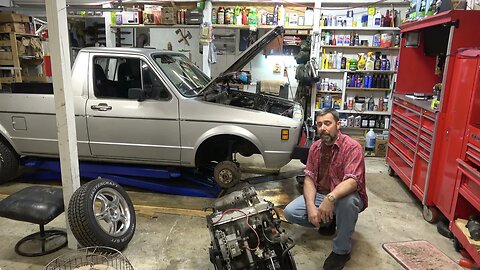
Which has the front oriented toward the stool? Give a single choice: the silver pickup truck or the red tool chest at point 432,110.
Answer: the red tool chest

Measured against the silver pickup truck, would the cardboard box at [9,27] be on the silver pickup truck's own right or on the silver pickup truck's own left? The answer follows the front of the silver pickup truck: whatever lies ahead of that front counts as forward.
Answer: on the silver pickup truck's own left

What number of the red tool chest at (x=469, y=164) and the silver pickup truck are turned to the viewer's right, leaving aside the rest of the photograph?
1

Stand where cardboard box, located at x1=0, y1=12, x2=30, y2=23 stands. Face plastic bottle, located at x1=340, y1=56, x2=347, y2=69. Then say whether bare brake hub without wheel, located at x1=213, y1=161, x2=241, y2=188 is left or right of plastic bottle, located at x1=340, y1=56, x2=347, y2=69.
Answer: right

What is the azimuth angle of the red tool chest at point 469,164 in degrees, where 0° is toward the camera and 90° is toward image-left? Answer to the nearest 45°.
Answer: approximately 45°

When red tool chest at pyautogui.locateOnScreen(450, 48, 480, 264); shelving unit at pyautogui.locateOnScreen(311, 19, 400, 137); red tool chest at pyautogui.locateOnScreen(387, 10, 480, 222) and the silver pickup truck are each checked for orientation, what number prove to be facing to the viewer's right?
1

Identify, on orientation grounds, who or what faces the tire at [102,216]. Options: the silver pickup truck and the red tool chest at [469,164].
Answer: the red tool chest

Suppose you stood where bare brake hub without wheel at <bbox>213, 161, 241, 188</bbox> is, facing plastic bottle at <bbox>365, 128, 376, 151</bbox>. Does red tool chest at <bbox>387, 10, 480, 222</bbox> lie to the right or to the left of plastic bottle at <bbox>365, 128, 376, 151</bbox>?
right

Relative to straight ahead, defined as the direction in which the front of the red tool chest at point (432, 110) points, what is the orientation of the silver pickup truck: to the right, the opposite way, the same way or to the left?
the opposite way

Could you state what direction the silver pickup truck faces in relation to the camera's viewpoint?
facing to the right of the viewer

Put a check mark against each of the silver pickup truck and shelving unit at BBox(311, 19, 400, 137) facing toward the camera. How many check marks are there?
1

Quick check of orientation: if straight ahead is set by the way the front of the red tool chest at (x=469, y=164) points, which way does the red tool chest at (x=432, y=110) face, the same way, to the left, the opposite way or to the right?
the same way

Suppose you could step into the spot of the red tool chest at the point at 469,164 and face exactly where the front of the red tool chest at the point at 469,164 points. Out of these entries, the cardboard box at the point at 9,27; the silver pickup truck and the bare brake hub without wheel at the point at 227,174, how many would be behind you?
0

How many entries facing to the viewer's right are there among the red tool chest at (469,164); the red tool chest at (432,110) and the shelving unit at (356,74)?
0

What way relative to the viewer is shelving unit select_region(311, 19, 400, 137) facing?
toward the camera

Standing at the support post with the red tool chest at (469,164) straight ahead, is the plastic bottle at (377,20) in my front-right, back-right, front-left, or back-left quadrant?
front-left

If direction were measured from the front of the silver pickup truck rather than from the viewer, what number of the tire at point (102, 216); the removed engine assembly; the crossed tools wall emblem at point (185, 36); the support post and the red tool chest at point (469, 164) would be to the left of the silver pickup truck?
1

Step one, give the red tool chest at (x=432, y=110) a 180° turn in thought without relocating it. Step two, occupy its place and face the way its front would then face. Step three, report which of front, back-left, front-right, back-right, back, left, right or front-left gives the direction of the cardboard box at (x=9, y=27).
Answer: back-left

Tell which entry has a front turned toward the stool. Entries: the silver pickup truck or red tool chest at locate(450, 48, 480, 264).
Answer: the red tool chest

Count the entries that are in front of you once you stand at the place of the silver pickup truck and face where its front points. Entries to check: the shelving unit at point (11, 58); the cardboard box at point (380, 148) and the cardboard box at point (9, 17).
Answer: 1

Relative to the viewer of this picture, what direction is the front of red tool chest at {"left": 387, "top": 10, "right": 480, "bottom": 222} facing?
facing the viewer and to the left of the viewer
